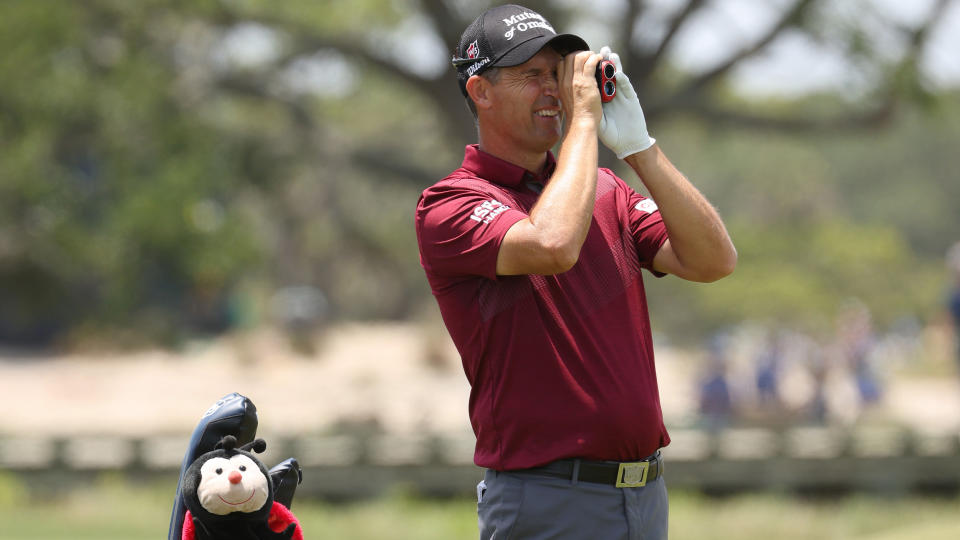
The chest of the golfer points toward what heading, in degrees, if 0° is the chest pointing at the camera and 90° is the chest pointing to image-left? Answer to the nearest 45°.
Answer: approximately 315°

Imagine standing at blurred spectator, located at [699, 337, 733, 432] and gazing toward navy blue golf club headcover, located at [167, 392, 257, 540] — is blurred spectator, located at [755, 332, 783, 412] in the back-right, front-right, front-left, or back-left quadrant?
back-left

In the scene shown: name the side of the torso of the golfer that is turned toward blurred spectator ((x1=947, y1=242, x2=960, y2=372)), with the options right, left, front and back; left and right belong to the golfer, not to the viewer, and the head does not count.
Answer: left

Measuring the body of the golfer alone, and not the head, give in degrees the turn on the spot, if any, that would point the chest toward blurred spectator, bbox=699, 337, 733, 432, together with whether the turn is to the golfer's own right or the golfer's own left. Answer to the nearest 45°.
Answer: approximately 135° to the golfer's own left

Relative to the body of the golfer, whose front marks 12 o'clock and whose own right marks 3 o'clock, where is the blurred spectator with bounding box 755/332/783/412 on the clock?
The blurred spectator is roughly at 8 o'clock from the golfer.

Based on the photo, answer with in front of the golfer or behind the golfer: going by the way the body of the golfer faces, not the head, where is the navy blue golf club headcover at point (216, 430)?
behind

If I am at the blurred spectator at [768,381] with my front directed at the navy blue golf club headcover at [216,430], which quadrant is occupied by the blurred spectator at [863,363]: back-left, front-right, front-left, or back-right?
back-left
